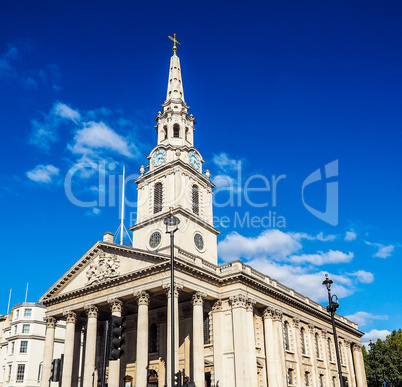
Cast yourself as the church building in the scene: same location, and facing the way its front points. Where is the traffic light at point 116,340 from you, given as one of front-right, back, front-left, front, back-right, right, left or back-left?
front-left

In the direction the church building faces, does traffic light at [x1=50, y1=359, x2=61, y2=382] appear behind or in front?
in front

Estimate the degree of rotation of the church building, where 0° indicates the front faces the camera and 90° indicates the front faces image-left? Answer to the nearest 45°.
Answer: approximately 45°
